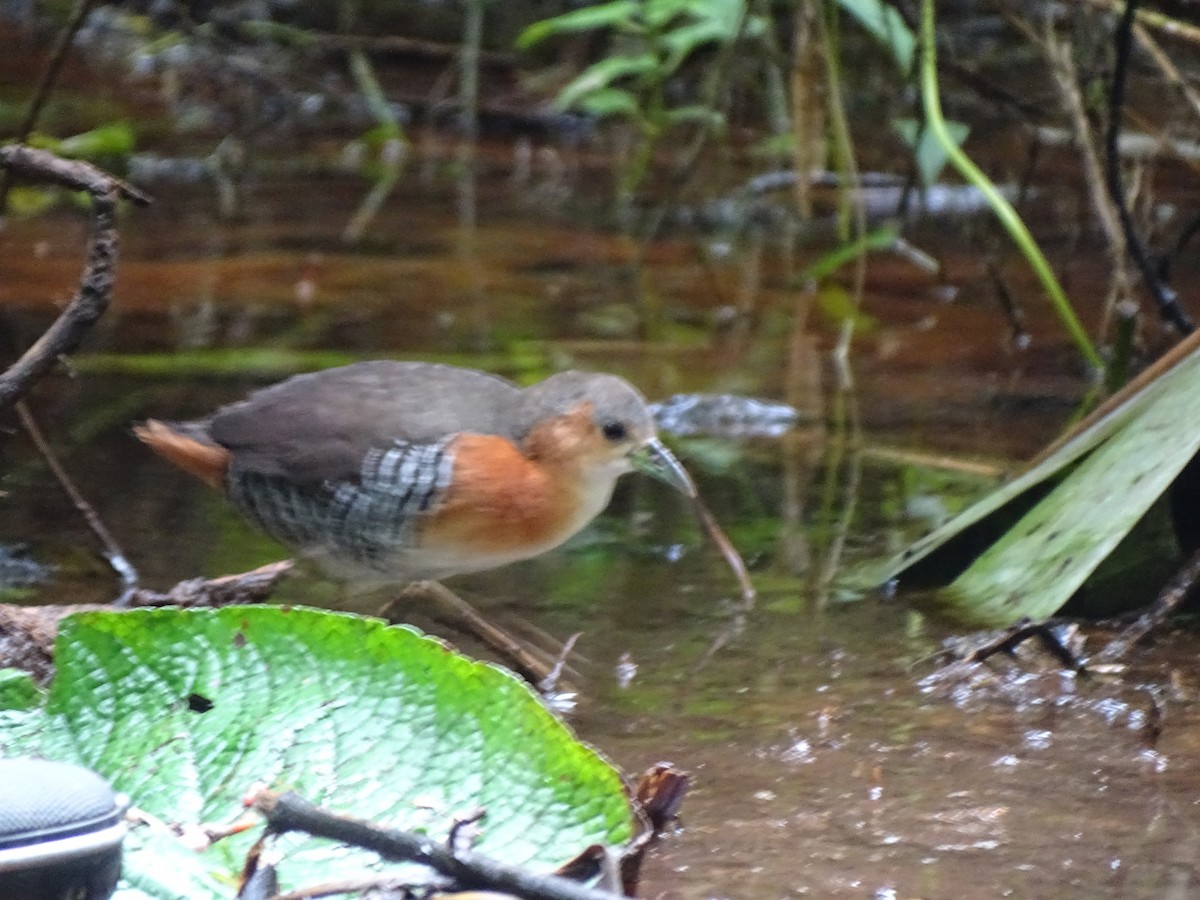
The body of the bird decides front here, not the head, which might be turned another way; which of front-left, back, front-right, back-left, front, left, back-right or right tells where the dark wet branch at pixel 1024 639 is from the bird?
front-right

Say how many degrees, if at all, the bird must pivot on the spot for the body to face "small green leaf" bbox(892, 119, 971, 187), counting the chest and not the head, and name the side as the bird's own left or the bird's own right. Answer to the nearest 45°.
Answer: approximately 45° to the bird's own left

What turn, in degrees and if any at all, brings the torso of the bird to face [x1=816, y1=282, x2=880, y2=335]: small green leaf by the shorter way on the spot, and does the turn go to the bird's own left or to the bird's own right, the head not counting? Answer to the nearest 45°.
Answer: approximately 45° to the bird's own left

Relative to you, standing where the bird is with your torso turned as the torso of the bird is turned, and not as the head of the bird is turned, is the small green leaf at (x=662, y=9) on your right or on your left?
on your left

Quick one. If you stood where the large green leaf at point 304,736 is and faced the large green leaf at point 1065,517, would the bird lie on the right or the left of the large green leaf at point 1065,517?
left

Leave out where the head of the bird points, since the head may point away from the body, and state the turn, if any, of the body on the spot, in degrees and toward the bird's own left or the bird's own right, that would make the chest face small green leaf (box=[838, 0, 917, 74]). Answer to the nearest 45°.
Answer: approximately 45° to the bird's own left

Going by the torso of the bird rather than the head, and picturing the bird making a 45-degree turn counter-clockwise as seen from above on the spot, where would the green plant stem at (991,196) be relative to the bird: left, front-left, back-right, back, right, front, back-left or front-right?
front

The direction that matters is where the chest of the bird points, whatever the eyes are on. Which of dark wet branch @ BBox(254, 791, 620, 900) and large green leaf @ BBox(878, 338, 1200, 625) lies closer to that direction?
the large green leaf

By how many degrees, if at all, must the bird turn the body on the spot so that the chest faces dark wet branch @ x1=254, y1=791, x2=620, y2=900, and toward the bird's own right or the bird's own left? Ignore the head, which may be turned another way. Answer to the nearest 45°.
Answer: approximately 90° to the bird's own right

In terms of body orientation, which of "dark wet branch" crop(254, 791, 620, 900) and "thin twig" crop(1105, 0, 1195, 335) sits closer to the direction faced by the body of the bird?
the thin twig

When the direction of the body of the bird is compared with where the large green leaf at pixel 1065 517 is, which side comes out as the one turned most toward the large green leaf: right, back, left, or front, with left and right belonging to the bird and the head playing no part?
front

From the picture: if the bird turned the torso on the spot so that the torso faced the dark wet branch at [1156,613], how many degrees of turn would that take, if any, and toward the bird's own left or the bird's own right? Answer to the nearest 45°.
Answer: approximately 45° to the bird's own right

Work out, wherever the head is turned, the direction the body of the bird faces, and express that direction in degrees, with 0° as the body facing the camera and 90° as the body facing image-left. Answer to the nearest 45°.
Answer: approximately 270°

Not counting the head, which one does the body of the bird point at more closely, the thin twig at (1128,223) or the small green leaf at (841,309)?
the thin twig
